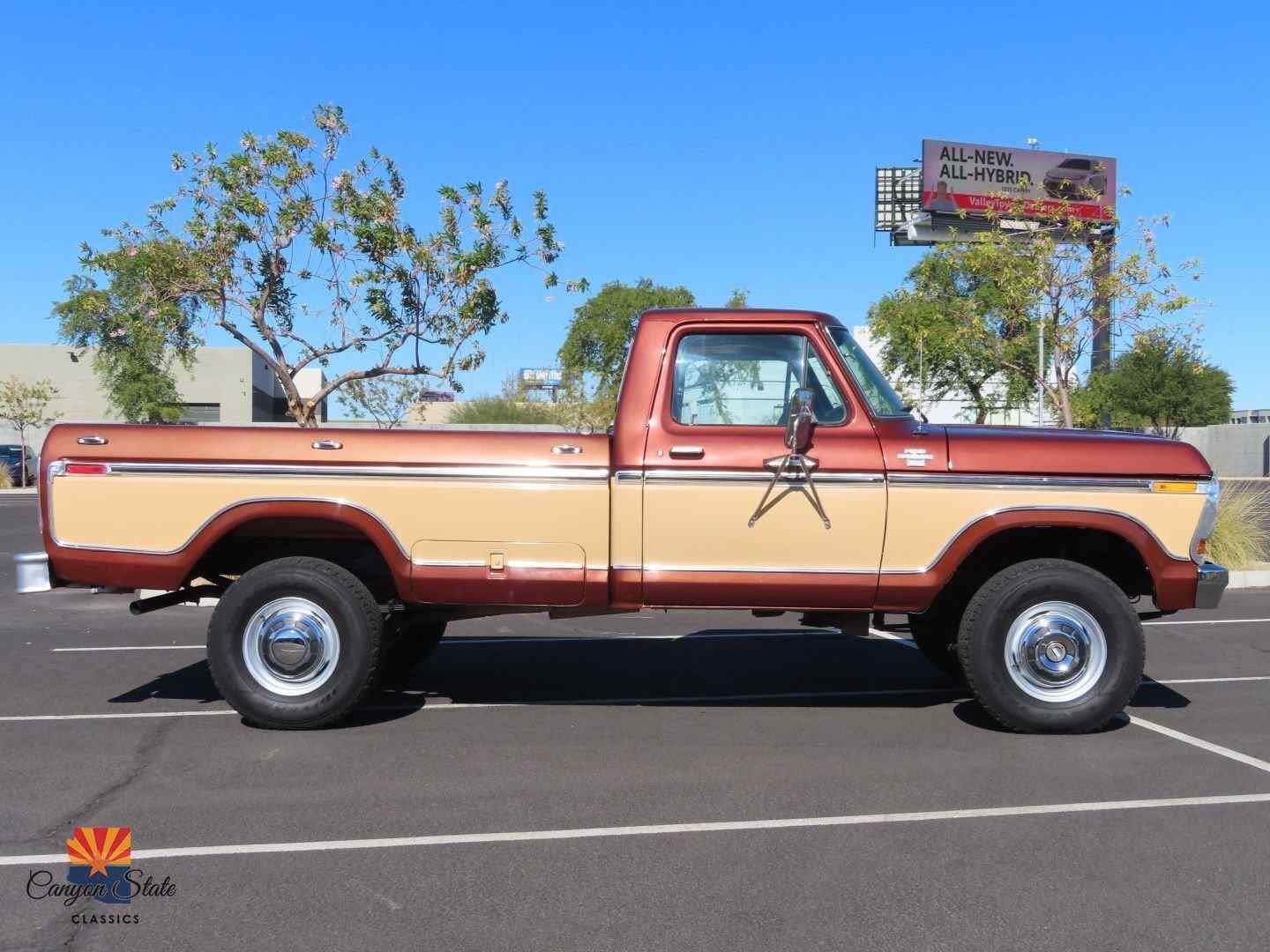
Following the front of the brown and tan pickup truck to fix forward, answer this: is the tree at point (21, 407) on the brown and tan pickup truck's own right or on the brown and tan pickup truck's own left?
on the brown and tan pickup truck's own left

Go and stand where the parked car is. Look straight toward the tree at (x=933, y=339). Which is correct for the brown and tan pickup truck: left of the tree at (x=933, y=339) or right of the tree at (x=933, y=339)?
right

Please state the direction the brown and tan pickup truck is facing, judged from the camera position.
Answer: facing to the right of the viewer

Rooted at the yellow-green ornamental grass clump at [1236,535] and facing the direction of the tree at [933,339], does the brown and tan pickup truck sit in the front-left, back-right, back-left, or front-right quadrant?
back-left

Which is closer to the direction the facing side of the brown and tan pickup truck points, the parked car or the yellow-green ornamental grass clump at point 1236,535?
the yellow-green ornamental grass clump

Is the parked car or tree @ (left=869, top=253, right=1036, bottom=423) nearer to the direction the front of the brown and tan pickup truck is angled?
the tree

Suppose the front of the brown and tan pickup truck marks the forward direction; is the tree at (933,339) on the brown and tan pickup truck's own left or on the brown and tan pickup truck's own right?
on the brown and tan pickup truck's own left

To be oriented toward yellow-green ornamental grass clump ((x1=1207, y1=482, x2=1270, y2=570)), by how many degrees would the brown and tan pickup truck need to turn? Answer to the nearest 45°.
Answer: approximately 45° to its left

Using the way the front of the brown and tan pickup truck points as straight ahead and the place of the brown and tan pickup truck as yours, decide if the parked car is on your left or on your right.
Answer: on your left

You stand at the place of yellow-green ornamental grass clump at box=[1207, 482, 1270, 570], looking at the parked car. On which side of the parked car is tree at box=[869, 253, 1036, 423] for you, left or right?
right
